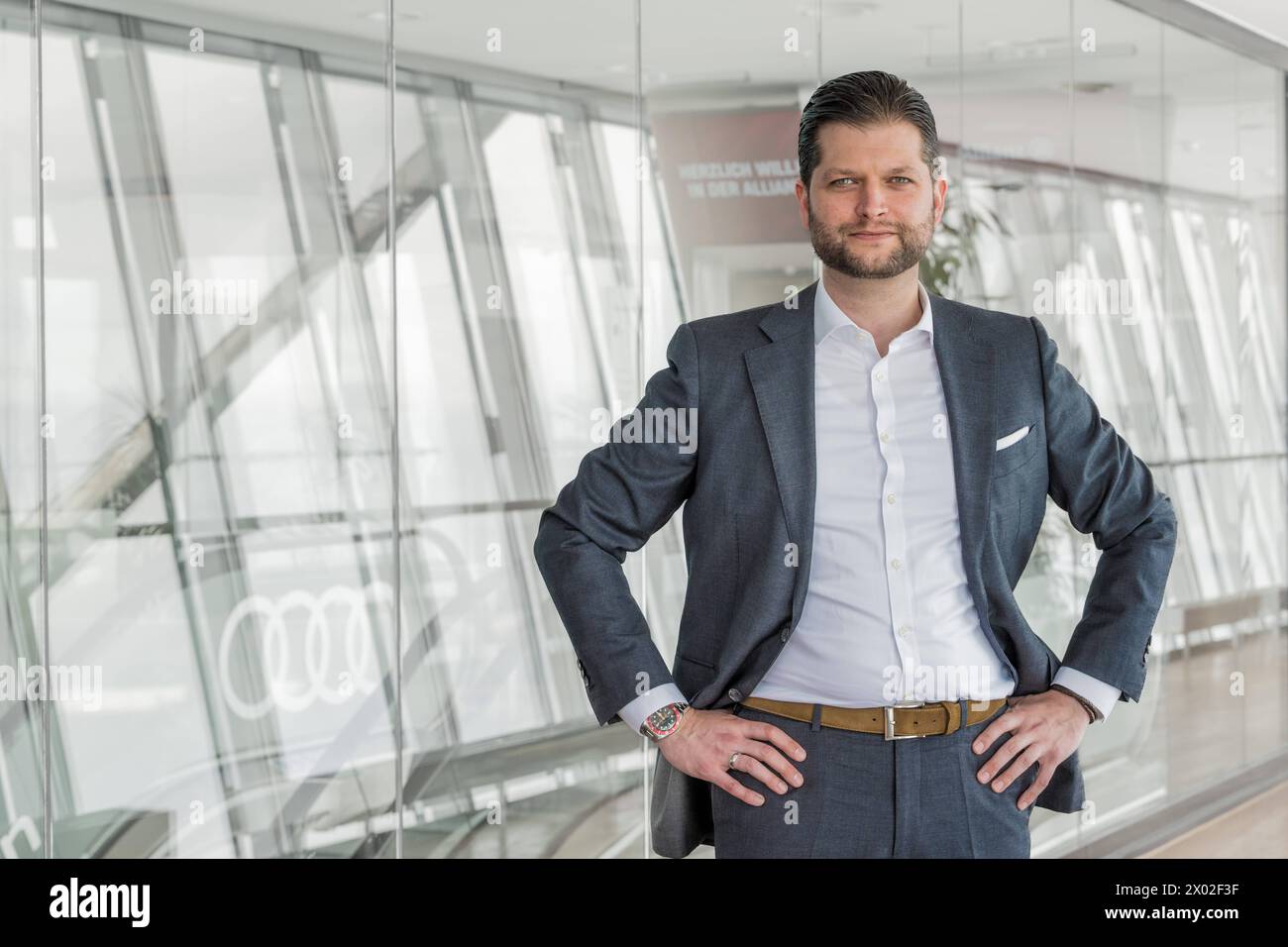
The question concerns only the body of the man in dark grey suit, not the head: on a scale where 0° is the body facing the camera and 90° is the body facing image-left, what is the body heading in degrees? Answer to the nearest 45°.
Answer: approximately 0°
